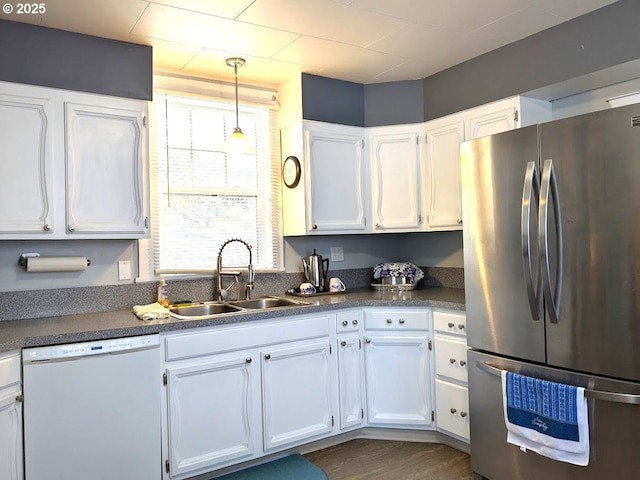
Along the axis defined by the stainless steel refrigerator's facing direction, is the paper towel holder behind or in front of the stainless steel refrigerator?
in front

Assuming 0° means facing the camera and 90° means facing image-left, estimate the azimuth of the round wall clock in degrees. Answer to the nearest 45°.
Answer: approximately 45°

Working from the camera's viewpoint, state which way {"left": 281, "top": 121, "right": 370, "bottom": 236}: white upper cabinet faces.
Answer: facing the viewer and to the right of the viewer

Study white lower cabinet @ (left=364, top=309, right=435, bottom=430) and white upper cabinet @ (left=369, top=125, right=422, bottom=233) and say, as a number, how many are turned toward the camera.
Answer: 2

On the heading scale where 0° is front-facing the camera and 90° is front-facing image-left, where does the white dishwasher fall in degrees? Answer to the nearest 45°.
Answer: approximately 315°

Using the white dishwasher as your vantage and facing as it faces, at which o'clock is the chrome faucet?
The chrome faucet is roughly at 9 o'clock from the white dishwasher.

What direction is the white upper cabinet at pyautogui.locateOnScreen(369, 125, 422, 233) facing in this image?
toward the camera

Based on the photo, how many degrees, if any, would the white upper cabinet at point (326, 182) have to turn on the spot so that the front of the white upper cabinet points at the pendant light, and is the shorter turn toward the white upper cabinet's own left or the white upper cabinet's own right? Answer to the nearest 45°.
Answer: approximately 90° to the white upper cabinet's own right

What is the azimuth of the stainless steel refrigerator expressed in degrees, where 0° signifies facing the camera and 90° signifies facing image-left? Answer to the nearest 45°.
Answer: approximately 45°

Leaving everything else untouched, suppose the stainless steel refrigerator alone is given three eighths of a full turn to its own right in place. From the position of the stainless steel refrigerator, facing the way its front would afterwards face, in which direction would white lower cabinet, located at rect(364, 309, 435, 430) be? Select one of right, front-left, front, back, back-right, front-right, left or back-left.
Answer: front-left

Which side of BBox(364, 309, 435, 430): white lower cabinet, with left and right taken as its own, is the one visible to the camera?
front

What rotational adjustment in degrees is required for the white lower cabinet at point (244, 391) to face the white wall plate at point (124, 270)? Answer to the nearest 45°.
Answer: approximately 180°
